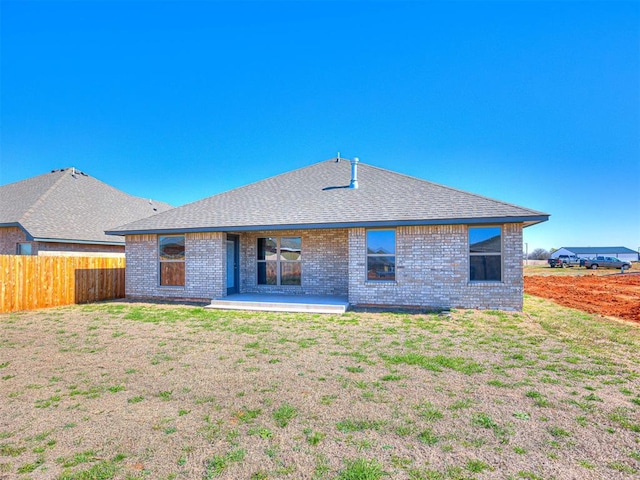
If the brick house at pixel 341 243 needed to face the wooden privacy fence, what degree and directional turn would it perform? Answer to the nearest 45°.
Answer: approximately 90° to its left

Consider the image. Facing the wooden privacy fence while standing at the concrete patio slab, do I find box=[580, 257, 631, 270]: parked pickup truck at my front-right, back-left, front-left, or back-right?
back-right

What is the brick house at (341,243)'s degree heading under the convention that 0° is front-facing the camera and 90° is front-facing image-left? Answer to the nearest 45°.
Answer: approximately 180°

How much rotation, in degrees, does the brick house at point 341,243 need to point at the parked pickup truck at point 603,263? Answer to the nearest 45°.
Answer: approximately 45° to its right

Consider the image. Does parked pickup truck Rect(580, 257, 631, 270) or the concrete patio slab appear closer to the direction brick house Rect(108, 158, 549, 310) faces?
the parked pickup truck

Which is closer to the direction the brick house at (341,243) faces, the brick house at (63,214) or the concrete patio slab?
the brick house

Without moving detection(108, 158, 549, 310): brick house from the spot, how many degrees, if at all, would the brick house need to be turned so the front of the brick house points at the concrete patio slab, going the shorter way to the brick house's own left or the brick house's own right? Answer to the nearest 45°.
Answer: approximately 135° to the brick house's own left
